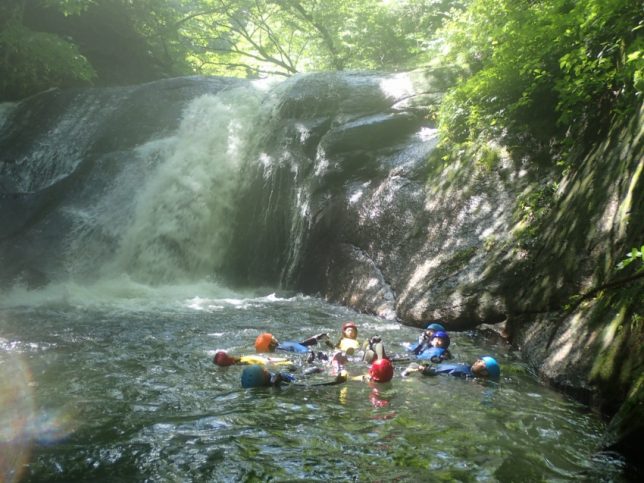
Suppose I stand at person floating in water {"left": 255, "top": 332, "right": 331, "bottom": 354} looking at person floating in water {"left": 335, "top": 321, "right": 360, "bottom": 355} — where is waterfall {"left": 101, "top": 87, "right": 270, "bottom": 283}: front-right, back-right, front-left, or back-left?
back-left

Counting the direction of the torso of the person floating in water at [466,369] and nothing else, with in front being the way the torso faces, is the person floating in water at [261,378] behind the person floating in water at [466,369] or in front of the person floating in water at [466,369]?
in front

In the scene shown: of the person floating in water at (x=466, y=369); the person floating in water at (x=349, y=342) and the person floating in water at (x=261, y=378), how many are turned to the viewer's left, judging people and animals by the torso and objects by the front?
1

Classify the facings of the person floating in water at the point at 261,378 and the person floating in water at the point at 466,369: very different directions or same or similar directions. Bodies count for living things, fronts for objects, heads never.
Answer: very different directions

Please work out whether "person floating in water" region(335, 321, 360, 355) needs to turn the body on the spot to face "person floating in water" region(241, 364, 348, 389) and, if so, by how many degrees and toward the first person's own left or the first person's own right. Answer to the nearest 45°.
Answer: approximately 45° to the first person's own right

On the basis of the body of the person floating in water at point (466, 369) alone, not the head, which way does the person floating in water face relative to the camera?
to the viewer's left

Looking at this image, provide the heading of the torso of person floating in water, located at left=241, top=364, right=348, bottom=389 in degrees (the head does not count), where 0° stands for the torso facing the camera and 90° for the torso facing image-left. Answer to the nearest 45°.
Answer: approximately 270°

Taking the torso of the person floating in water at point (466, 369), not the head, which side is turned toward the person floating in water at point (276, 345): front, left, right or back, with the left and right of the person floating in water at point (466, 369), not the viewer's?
front

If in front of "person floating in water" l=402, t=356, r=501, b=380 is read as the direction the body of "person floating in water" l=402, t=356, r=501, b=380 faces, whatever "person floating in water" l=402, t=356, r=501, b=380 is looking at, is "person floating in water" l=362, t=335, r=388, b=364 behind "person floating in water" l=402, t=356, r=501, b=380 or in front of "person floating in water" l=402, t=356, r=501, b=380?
in front

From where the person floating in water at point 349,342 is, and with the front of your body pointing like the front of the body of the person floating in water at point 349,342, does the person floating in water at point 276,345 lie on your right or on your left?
on your right

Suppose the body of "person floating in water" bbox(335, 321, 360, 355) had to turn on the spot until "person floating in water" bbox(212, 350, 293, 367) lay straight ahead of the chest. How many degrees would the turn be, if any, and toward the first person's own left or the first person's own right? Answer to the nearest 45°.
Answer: approximately 45° to the first person's own right

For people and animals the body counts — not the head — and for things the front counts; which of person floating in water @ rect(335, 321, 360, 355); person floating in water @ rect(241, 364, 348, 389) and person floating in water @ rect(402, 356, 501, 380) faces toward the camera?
person floating in water @ rect(335, 321, 360, 355)

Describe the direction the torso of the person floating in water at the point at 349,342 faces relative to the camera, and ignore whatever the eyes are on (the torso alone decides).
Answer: toward the camera
